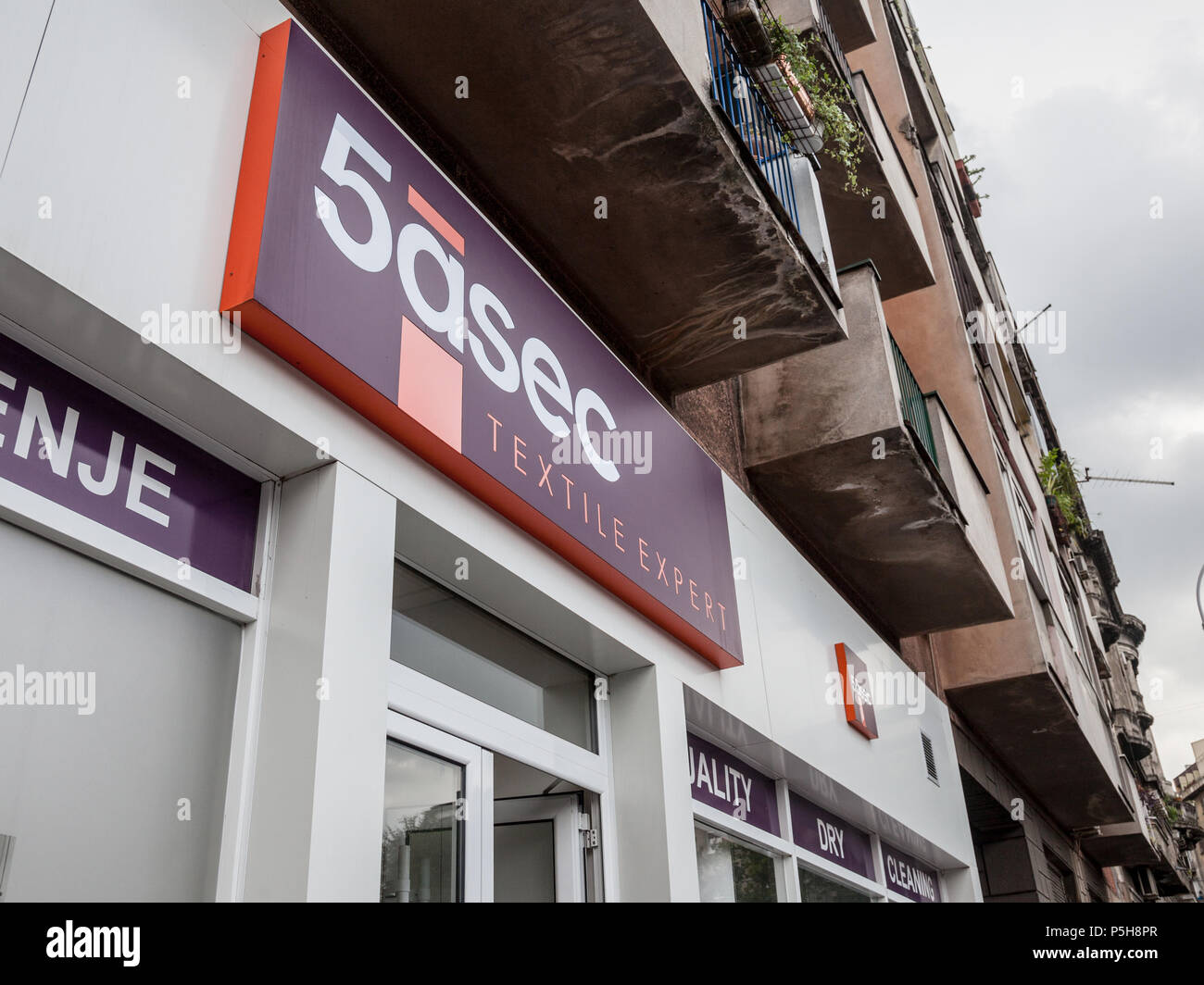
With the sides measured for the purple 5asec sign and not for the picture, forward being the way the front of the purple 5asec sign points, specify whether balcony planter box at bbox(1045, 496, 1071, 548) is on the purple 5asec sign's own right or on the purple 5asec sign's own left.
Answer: on the purple 5asec sign's own left

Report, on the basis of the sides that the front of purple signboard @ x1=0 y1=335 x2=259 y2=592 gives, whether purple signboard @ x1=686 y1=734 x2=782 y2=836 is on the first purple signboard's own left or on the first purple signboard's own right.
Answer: on the first purple signboard's own left

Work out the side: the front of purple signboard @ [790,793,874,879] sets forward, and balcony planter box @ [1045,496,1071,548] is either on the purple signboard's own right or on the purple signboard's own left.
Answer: on the purple signboard's own left

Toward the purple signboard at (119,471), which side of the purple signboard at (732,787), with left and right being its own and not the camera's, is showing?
right

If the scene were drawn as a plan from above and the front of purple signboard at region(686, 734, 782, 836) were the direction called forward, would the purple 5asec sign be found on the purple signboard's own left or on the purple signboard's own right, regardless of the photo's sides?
on the purple signboard's own right

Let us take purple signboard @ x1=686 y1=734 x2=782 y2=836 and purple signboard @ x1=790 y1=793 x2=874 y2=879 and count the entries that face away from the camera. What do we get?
0

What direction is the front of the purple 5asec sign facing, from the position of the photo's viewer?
facing the viewer and to the right of the viewer

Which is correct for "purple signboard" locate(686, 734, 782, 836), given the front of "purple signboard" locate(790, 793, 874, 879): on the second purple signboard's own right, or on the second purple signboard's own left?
on the second purple signboard's own right

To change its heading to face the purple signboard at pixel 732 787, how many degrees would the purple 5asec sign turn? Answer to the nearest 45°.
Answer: approximately 90° to its left
